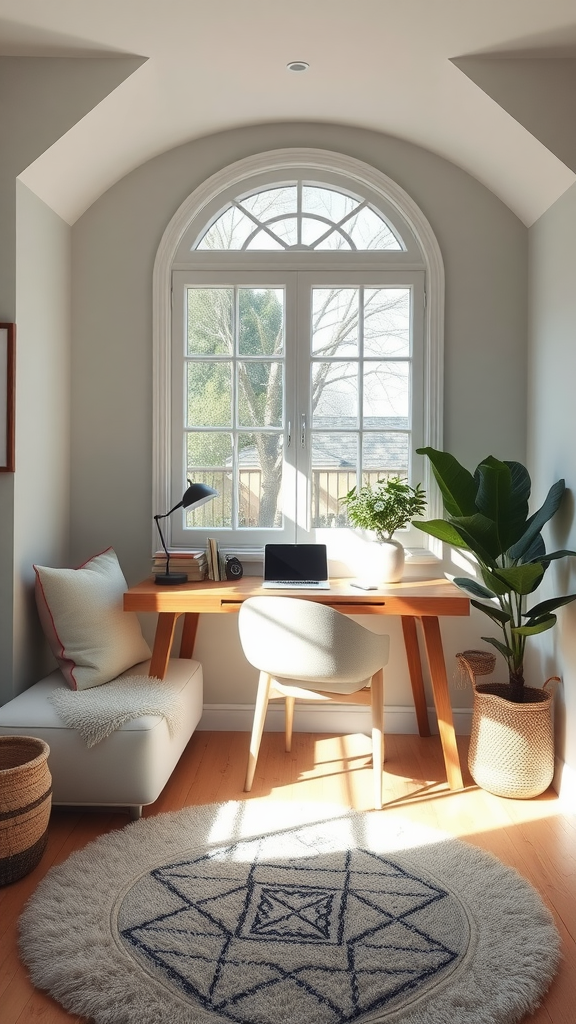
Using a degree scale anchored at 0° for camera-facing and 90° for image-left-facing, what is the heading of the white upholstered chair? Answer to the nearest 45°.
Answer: approximately 225°

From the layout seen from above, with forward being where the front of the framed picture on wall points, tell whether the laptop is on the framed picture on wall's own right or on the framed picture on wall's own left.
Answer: on the framed picture on wall's own left

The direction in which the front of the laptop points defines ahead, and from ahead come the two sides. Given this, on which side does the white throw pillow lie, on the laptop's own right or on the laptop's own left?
on the laptop's own right

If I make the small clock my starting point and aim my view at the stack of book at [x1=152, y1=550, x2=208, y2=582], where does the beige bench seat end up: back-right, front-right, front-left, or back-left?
front-left

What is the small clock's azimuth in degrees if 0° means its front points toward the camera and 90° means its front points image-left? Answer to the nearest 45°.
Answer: approximately 0°

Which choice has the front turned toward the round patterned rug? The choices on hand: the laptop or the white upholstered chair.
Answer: the laptop

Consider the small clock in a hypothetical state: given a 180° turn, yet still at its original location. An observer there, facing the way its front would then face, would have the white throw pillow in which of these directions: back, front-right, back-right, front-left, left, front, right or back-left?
back-left

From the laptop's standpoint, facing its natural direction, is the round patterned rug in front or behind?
in front

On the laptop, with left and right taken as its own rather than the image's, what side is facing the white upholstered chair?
front

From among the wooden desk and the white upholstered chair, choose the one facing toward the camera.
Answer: the wooden desk

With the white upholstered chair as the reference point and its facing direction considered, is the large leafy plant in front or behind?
in front

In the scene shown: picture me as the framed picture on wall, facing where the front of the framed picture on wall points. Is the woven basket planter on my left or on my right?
on my left

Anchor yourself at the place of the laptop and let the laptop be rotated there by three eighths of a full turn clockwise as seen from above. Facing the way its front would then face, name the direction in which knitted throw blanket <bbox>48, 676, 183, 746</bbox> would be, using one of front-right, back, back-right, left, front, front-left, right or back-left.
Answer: left

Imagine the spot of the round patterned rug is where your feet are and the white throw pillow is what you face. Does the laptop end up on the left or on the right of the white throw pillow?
right

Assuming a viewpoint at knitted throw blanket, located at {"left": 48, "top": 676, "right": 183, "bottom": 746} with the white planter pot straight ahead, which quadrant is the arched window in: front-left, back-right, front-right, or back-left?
front-left
